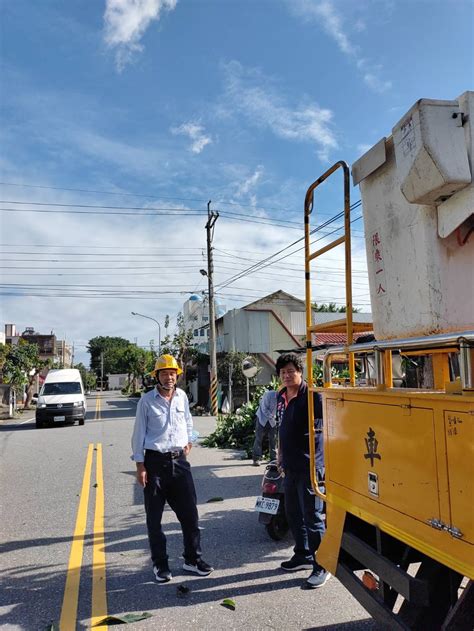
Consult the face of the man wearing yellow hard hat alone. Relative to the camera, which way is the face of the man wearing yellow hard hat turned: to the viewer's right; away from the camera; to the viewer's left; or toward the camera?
toward the camera

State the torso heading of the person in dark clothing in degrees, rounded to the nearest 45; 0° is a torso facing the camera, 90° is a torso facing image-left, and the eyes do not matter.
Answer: approximately 45°

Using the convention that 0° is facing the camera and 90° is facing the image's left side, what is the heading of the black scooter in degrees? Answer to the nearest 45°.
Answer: approximately 225°

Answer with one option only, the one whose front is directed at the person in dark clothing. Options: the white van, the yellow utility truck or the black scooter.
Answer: the white van

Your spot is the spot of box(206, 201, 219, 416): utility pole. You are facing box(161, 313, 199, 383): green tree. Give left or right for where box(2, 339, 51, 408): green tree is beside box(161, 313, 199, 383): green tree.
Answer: left

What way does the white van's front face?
toward the camera

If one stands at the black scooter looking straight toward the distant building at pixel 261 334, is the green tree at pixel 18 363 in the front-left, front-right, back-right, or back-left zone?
front-left

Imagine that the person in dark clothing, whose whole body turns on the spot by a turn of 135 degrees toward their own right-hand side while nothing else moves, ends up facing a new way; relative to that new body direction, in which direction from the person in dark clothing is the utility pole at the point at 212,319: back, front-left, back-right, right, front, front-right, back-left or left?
front

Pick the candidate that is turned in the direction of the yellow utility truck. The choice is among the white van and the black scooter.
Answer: the white van

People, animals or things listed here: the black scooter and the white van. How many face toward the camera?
1

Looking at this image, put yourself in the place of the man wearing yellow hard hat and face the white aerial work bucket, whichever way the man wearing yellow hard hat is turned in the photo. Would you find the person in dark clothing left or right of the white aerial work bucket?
left

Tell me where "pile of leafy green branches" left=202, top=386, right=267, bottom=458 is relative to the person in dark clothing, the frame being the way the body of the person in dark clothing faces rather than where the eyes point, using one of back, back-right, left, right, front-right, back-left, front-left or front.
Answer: back-right

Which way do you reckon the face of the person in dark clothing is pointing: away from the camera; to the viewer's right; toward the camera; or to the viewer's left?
toward the camera

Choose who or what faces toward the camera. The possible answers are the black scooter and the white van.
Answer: the white van

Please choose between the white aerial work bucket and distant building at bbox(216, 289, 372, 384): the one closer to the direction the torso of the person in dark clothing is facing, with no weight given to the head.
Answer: the white aerial work bucket
